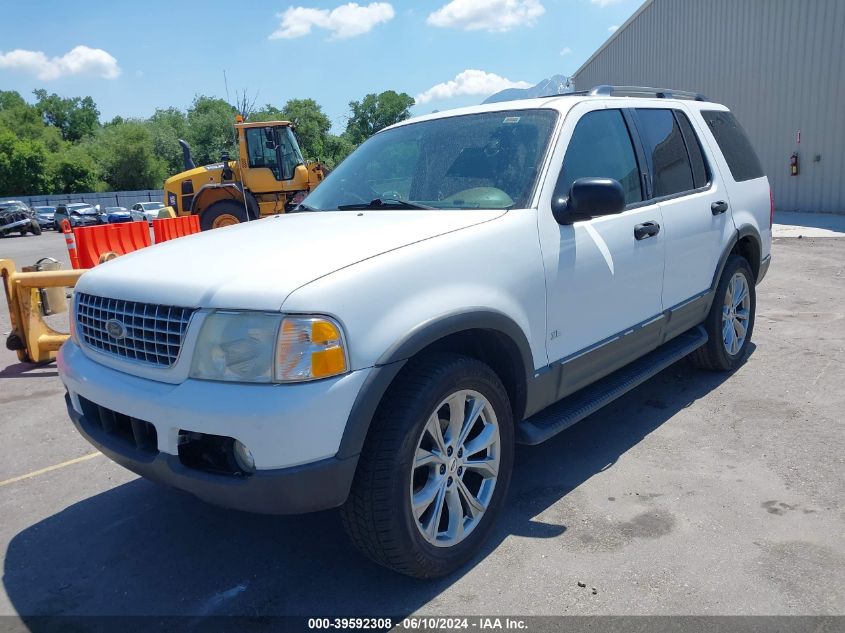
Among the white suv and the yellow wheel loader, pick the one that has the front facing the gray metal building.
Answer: the yellow wheel loader

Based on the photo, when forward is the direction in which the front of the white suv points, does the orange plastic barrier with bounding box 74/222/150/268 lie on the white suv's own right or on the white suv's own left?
on the white suv's own right

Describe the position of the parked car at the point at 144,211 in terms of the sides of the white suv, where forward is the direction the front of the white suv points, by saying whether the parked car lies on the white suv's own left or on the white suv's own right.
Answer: on the white suv's own right

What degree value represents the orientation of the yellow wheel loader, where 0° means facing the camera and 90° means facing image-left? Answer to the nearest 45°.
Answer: approximately 270°

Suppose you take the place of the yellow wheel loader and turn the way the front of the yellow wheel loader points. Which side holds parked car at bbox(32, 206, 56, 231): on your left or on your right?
on your left

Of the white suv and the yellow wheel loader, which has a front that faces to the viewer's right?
the yellow wheel loader

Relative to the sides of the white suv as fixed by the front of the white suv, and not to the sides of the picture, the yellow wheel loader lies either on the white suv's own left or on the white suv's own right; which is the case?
on the white suv's own right

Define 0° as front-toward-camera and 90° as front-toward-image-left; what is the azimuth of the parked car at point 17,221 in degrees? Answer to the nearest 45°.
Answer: approximately 315°

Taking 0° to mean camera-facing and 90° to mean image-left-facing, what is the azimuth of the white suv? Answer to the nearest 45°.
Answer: approximately 45°

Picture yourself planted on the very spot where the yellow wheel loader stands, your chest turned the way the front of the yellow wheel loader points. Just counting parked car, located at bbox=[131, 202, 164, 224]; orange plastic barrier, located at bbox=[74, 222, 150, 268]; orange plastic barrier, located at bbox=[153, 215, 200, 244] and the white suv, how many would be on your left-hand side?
1

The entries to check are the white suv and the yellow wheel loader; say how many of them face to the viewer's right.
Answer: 1

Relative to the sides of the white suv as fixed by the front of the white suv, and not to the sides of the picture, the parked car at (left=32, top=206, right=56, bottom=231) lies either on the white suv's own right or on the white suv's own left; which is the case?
on the white suv's own right
